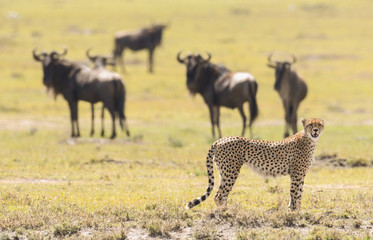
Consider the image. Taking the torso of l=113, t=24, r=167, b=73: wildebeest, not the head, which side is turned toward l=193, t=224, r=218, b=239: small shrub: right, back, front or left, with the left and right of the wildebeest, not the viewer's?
right

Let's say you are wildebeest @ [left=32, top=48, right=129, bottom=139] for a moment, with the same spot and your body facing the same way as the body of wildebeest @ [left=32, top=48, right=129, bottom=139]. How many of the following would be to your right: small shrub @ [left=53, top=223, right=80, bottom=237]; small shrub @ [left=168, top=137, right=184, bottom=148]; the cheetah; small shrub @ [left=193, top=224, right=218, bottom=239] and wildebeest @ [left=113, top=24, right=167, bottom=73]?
1

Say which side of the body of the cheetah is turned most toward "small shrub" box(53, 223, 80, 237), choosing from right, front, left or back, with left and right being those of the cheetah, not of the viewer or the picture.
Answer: back

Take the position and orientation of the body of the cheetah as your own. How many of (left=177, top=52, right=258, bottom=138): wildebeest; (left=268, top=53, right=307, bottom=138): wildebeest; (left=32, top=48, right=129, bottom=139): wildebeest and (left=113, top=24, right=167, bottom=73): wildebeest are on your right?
0

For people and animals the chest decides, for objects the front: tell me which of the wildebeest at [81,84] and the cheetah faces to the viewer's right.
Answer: the cheetah

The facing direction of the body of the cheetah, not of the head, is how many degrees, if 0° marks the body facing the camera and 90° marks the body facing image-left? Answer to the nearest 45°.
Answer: approximately 270°

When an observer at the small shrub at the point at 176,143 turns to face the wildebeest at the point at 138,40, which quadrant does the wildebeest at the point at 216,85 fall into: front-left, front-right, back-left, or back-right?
front-right

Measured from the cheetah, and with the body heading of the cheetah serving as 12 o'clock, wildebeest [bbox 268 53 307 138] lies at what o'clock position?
The wildebeest is roughly at 9 o'clock from the cheetah.

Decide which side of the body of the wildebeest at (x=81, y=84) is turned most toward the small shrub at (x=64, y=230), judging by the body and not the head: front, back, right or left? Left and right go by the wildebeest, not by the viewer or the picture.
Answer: left

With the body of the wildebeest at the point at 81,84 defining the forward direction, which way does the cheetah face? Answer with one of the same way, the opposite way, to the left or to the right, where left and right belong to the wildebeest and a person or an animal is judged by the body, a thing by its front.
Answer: the opposite way

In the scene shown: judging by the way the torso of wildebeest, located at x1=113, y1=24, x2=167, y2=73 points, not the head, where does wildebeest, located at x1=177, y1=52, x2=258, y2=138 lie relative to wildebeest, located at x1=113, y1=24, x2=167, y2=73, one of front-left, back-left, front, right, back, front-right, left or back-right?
right

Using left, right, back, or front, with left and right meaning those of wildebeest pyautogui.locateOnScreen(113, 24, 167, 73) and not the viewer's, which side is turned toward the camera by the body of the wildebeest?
right

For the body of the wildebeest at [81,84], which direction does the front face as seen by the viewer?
to the viewer's left

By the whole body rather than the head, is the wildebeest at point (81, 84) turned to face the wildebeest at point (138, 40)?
no

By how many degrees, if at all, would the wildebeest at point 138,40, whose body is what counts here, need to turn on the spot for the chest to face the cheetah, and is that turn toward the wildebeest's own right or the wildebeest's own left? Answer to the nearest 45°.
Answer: approximately 90° to the wildebeest's own right

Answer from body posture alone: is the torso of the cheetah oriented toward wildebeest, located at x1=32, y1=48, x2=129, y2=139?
no
